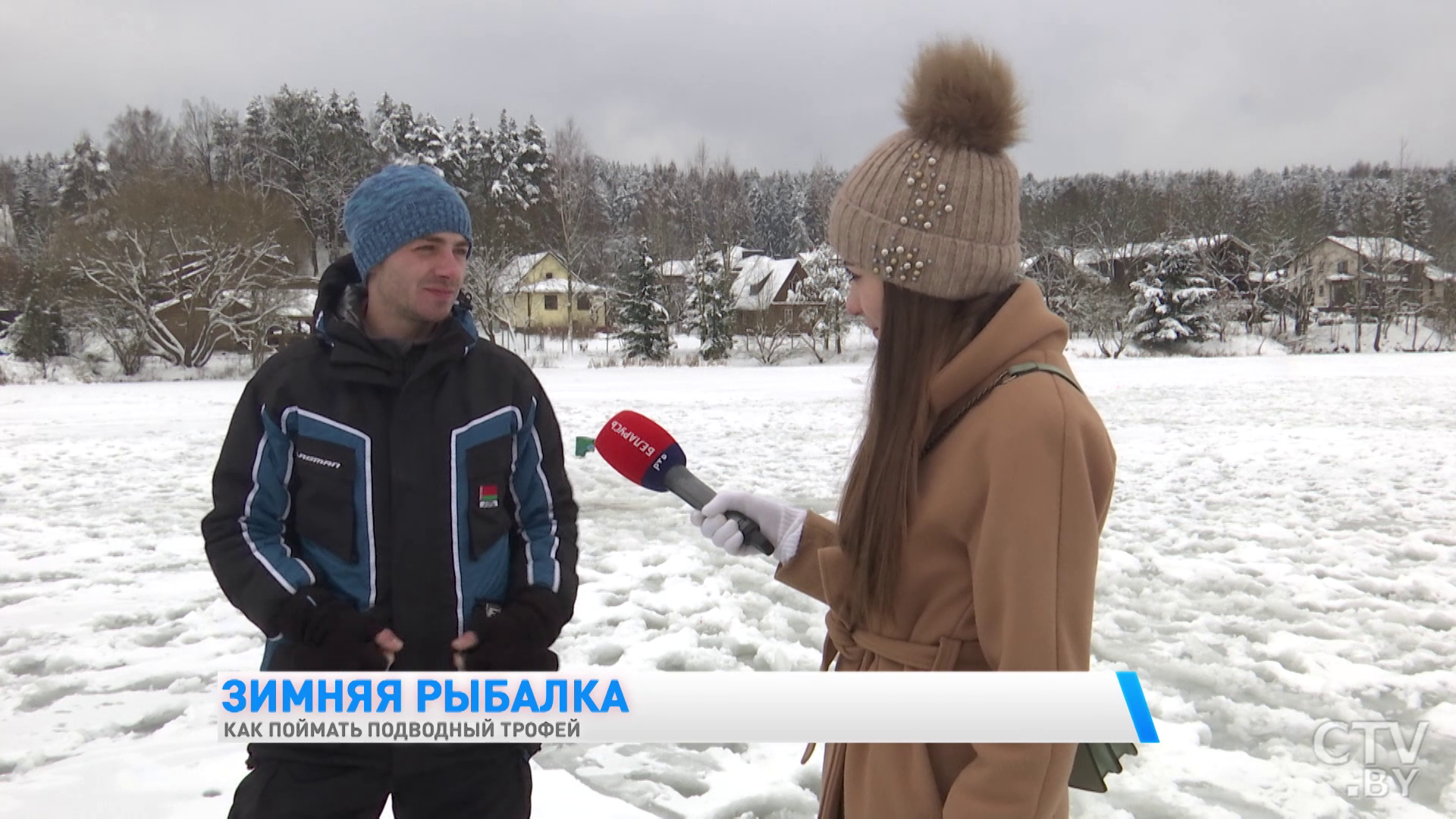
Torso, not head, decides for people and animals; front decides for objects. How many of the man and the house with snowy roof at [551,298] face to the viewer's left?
0

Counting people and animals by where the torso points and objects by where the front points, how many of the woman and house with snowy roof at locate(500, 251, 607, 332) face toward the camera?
1

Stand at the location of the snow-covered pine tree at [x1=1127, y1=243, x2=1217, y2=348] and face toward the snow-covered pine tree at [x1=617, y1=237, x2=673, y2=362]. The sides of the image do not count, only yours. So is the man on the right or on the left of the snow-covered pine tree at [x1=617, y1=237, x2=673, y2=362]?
left

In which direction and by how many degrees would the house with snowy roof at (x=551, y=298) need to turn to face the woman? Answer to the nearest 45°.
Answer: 0° — it already faces them

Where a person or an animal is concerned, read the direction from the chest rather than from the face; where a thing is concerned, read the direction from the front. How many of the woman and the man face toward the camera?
1

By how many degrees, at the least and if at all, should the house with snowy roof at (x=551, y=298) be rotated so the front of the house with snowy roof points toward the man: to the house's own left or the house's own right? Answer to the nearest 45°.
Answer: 0° — it already faces them

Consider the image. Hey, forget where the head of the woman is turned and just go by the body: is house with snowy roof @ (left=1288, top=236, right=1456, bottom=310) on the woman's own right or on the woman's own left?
on the woman's own right

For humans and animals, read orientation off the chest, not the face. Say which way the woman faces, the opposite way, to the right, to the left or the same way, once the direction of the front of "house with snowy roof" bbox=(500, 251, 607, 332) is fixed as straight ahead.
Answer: to the right

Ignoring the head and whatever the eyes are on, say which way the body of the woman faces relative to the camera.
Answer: to the viewer's left

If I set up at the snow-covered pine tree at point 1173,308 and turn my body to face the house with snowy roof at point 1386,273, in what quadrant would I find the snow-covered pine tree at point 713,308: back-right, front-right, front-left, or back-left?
back-left

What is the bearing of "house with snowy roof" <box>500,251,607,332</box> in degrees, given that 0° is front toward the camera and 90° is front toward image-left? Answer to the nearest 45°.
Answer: approximately 0°

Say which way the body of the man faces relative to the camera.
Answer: toward the camera

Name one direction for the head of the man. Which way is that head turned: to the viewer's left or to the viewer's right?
to the viewer's right

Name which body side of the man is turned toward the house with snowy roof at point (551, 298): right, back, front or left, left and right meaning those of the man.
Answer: back

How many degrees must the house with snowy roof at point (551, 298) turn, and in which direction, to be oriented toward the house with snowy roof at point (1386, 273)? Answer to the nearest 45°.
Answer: approximately 90° to its left

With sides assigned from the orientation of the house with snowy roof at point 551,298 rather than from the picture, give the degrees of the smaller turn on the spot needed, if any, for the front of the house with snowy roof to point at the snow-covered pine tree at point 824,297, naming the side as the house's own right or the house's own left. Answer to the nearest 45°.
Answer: approximately 45° to the house's own left

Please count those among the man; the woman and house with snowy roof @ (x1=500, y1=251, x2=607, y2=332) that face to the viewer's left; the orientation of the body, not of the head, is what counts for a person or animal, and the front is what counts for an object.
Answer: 1
